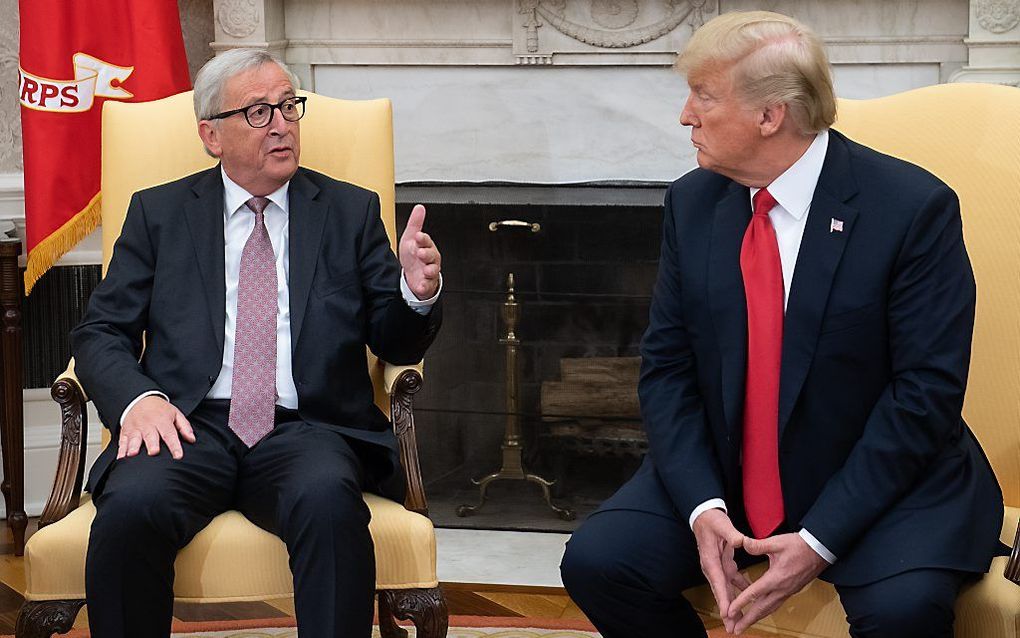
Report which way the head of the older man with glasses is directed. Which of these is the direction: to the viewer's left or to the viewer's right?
to the viewer's right

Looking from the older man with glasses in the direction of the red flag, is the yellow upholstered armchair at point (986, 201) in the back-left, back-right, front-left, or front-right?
back-right

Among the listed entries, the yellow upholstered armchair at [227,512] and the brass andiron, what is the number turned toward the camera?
2

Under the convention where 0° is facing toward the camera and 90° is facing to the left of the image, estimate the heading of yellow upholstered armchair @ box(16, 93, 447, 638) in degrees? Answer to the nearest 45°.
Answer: approximately 0°

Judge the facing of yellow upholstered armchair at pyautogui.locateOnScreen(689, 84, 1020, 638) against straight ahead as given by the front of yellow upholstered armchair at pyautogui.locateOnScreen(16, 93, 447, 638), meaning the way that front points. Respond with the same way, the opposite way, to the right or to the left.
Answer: to the right

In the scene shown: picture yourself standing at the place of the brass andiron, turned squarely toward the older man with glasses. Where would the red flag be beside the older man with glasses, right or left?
right

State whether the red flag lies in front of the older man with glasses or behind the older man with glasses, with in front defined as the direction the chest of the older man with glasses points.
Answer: behind

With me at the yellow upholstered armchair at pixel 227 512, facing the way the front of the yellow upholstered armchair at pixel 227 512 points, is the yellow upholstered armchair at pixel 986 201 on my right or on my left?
on my left

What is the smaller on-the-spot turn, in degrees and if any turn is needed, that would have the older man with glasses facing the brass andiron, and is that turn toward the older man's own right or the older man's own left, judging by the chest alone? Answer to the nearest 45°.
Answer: approximately 135° to the older man's own left

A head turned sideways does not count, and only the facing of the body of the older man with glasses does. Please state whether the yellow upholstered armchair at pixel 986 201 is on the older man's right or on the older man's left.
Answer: on the older man's left
